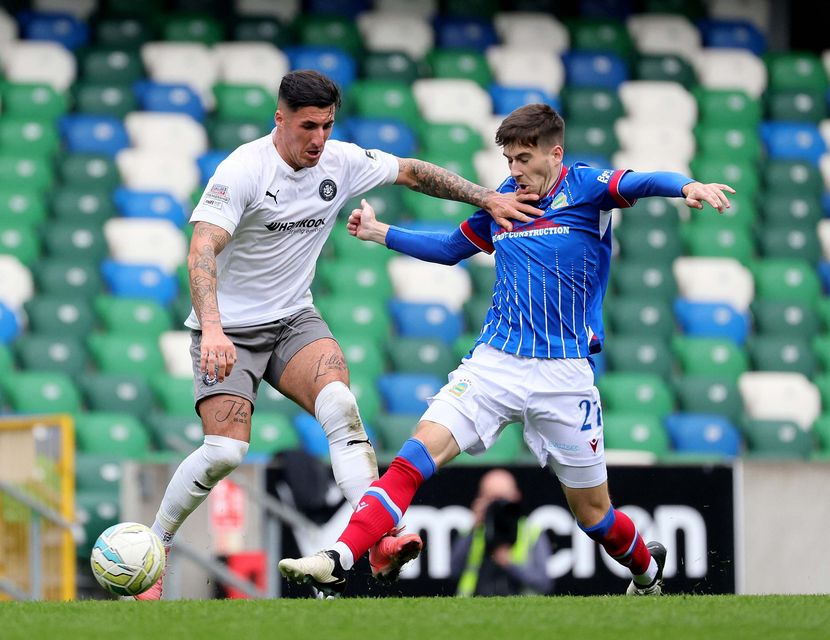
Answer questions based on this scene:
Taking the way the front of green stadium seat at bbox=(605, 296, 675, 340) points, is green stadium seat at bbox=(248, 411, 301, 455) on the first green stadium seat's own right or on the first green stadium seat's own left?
on the first green stadium seat's own right

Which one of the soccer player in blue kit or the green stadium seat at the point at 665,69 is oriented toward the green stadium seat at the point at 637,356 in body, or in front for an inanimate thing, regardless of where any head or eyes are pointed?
the green stadium seat at the point at 665,69

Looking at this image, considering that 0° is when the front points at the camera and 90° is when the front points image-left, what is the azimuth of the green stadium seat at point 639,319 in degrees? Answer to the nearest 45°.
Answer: approximately 0°

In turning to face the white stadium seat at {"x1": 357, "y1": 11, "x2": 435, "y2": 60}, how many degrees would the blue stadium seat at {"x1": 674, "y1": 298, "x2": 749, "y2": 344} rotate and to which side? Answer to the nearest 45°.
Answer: approximately 135° to its right

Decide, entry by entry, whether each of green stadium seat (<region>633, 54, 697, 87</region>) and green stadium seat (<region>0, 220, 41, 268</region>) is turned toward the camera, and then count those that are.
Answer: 2

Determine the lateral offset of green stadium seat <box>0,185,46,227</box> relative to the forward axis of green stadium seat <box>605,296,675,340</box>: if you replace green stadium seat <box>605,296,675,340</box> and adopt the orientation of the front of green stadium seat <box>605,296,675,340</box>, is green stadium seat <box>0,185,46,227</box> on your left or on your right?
on your right

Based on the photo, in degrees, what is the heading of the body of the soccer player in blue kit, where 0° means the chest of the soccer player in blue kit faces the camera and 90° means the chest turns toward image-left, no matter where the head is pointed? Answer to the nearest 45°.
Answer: approximately 45°

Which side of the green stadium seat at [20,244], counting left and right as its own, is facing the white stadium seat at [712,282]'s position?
left

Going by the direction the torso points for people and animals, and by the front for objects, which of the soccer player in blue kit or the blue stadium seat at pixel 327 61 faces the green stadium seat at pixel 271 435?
the blue stadium seat
